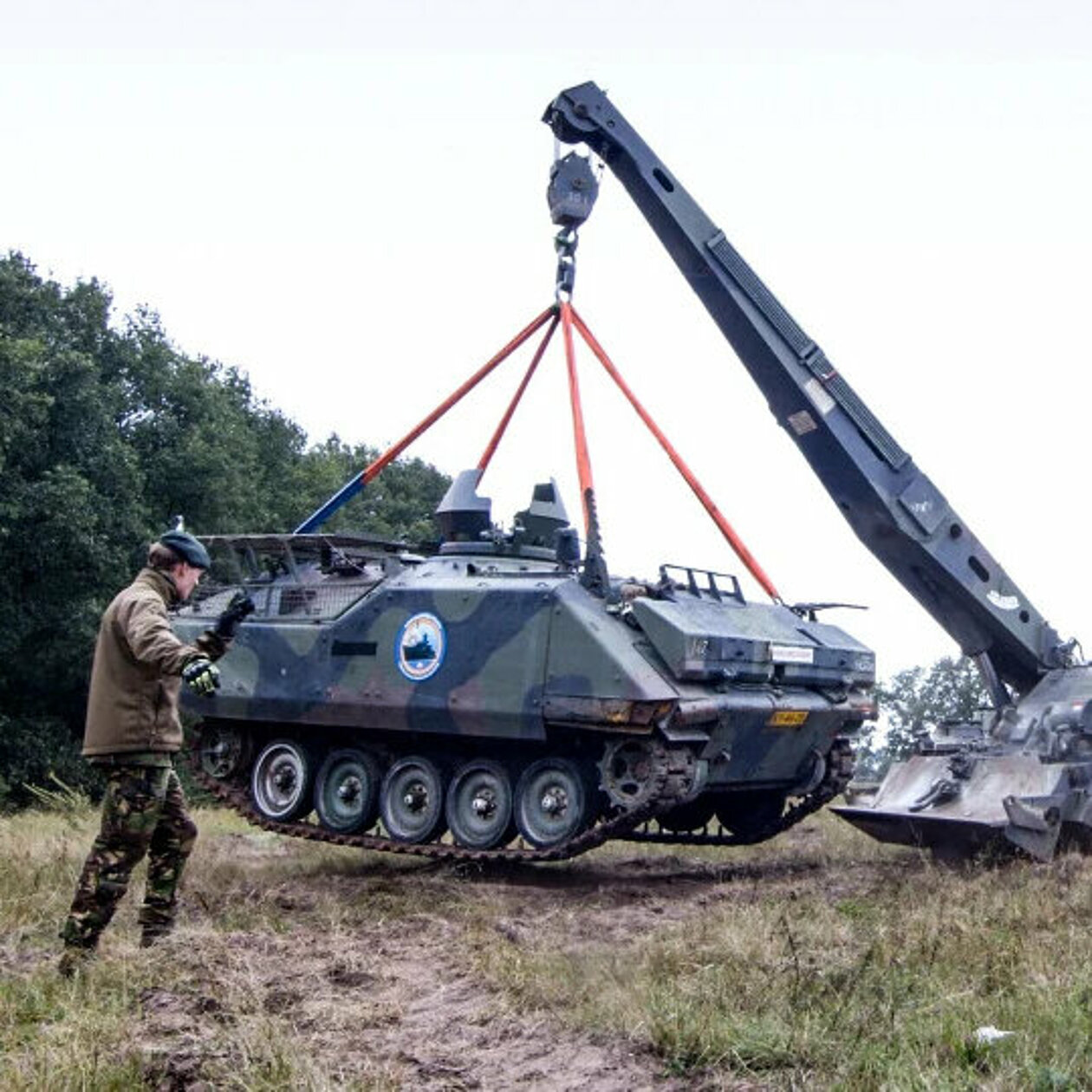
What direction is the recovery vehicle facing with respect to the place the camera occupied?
facing the viewer and to the left of the viewer

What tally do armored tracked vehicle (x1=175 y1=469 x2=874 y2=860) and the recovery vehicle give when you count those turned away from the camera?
0

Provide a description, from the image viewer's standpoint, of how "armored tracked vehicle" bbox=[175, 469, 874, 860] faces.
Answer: facing the viewer and to the right of the viewer

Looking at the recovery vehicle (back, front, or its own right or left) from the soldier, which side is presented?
front

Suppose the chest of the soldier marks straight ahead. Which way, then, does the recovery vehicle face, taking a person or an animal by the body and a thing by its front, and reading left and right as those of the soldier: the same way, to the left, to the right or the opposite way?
the opposite way

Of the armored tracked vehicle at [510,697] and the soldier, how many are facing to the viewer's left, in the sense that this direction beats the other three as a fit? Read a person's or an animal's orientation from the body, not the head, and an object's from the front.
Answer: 0

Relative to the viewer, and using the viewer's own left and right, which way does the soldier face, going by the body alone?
facing away from the viewer and to the right of the viewer
